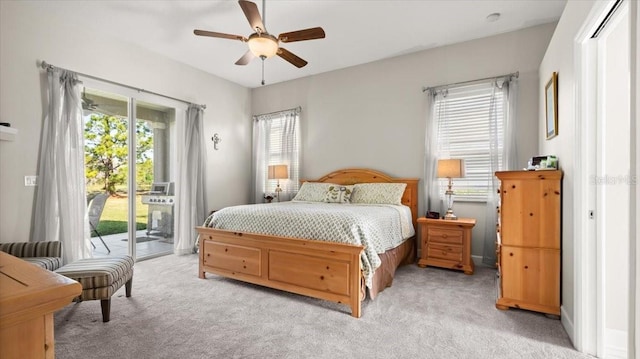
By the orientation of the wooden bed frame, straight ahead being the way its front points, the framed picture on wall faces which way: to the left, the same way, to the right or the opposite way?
to the right

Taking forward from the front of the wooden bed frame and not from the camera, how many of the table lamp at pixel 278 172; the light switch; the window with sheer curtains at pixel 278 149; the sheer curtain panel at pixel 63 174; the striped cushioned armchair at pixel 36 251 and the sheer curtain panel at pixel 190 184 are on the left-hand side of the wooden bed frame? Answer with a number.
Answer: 0

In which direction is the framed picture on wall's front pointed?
to the viewer's left

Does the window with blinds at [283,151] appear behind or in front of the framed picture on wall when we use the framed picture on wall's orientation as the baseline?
in front

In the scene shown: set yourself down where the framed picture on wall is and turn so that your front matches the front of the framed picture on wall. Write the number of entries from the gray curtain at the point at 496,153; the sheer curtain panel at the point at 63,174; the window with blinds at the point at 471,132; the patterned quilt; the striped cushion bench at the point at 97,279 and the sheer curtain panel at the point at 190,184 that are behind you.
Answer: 0

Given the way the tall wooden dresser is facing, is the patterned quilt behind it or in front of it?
in front

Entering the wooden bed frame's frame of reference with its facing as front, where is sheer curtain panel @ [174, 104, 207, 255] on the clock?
The sheer curtain panel is roughly at 3 o'clock from the wooden bed frame.

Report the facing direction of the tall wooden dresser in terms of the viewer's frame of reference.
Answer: facing to the left of the viewer

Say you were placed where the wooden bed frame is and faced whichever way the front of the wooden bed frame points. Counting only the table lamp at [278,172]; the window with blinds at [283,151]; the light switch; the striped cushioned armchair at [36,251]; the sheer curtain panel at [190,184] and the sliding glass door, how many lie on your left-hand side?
0

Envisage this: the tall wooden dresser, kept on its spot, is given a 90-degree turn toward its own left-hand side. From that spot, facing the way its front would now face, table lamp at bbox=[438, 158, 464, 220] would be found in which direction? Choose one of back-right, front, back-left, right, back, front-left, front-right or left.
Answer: back-right

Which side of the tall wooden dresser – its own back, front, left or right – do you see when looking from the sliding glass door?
front

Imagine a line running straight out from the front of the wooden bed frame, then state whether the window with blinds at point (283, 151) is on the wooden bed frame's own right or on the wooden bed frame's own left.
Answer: on the wooden bed frame's own right

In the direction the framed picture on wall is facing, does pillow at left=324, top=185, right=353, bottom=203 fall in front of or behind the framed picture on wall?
in front

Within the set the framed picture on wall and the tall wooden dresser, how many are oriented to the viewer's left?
2

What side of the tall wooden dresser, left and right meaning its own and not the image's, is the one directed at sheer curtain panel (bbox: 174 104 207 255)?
front

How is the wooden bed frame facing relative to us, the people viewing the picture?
facing the viewer and to the left of the viewer

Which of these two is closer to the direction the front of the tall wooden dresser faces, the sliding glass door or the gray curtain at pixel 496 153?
the sliding glass door

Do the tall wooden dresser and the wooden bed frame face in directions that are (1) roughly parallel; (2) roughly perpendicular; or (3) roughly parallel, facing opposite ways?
roughly perpendicular
